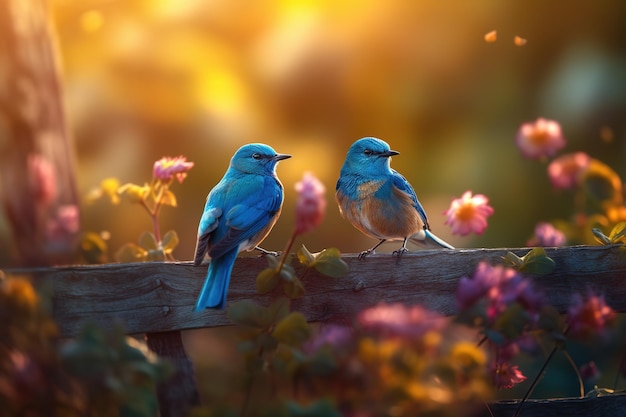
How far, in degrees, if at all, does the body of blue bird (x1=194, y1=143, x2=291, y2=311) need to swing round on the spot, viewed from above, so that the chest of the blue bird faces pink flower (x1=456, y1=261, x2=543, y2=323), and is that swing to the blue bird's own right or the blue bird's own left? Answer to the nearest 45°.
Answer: approximately 90° to the blue bird's own right

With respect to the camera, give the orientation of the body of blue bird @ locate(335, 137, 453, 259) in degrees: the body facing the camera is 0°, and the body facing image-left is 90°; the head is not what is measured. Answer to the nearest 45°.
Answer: approximately 45°

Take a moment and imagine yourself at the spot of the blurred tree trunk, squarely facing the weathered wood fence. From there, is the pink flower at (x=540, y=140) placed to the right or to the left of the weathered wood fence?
left

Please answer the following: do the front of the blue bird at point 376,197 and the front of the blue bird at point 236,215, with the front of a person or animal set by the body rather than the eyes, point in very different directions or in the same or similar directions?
very different directions

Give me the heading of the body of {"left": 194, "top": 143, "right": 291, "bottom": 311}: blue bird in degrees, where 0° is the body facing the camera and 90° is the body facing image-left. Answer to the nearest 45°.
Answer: approximately 225°

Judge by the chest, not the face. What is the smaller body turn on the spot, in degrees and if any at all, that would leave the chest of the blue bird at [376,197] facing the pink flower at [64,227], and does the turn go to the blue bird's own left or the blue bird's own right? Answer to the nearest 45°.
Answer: approximately 45° to the blue bird's own right

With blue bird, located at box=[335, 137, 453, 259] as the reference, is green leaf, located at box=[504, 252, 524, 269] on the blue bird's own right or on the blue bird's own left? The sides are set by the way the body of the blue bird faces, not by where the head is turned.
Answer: on the blue bird's own left
